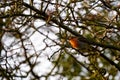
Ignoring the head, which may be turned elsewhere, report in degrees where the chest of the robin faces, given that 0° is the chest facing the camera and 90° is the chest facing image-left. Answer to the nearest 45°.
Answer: approximately 90°
